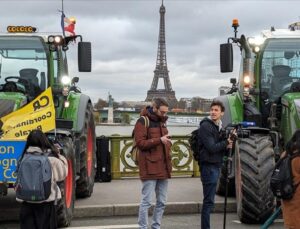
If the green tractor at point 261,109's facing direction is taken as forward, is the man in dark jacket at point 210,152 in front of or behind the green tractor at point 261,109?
in front

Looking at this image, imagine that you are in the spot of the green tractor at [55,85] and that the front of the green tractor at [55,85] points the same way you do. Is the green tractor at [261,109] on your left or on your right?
on your left

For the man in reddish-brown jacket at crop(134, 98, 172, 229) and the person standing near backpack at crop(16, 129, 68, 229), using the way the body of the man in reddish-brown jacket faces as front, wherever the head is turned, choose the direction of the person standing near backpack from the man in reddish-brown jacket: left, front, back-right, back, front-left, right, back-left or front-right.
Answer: right

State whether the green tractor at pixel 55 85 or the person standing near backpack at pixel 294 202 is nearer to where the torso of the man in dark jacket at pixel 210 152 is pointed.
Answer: the person standing near backpack

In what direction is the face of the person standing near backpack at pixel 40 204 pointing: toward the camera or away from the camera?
away from the camera

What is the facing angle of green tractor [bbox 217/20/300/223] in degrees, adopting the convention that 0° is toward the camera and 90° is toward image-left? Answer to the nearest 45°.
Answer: approximately 0°

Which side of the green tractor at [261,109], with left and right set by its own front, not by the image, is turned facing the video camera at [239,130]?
front

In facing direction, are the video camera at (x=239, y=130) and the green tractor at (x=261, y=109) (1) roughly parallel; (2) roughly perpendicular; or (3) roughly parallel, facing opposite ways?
roughly perpendicular

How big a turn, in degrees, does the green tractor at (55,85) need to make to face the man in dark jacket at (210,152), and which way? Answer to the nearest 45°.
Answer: approximately 45° to its left
